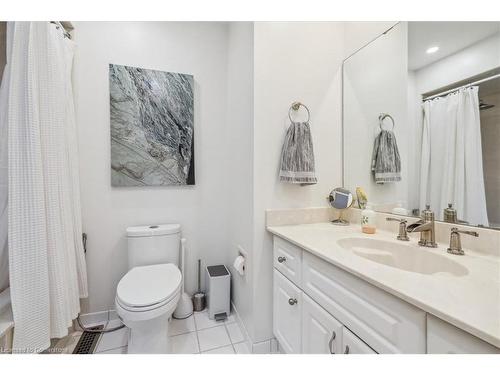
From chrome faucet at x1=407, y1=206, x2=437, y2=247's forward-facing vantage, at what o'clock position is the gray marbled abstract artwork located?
The gray marbled abstract artwork is roughly at 1 o'clock from the chrome faucet.

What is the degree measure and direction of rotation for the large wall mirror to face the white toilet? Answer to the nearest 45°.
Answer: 0° — it already faces it

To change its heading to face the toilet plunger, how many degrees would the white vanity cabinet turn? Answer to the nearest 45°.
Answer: approximately 45° to its right

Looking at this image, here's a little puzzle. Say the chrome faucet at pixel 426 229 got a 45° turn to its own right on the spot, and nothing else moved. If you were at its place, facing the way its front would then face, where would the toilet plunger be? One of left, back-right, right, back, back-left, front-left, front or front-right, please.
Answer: front

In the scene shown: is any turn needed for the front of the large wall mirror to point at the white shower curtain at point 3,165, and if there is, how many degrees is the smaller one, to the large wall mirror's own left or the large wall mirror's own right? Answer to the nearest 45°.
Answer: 0° — it already faces it

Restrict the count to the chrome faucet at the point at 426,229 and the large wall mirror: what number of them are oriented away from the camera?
0

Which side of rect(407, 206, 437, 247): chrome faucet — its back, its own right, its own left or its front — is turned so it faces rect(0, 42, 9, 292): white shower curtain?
front

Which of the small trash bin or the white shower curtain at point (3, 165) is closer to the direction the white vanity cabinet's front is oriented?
the white shower curtain

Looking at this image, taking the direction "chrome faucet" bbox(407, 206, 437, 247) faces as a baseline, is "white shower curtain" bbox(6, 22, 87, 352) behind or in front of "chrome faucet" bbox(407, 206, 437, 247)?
in front

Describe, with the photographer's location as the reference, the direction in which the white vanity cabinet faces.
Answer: facing the viewer and to the left of the viewer
